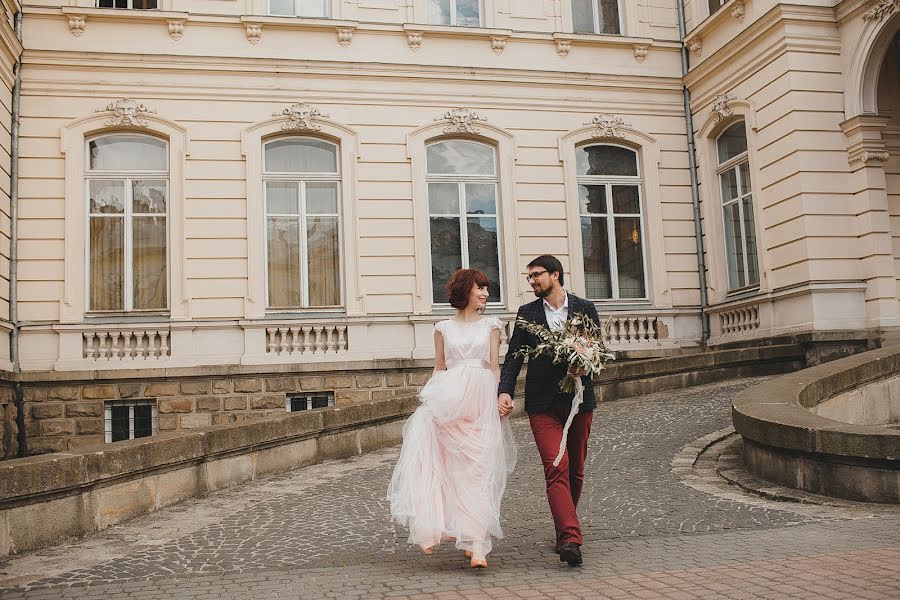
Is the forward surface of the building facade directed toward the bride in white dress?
yes

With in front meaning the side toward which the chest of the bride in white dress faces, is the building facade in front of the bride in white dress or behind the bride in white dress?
behind

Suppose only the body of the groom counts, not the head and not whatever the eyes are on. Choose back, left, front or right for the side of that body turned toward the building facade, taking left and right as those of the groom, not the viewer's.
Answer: back

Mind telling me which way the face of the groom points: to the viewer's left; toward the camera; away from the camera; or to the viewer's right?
to the viewer's left

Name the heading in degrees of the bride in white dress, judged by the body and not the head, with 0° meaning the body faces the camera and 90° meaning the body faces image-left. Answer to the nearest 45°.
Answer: approximately 0°

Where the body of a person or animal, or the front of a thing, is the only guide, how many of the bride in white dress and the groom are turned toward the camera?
2
